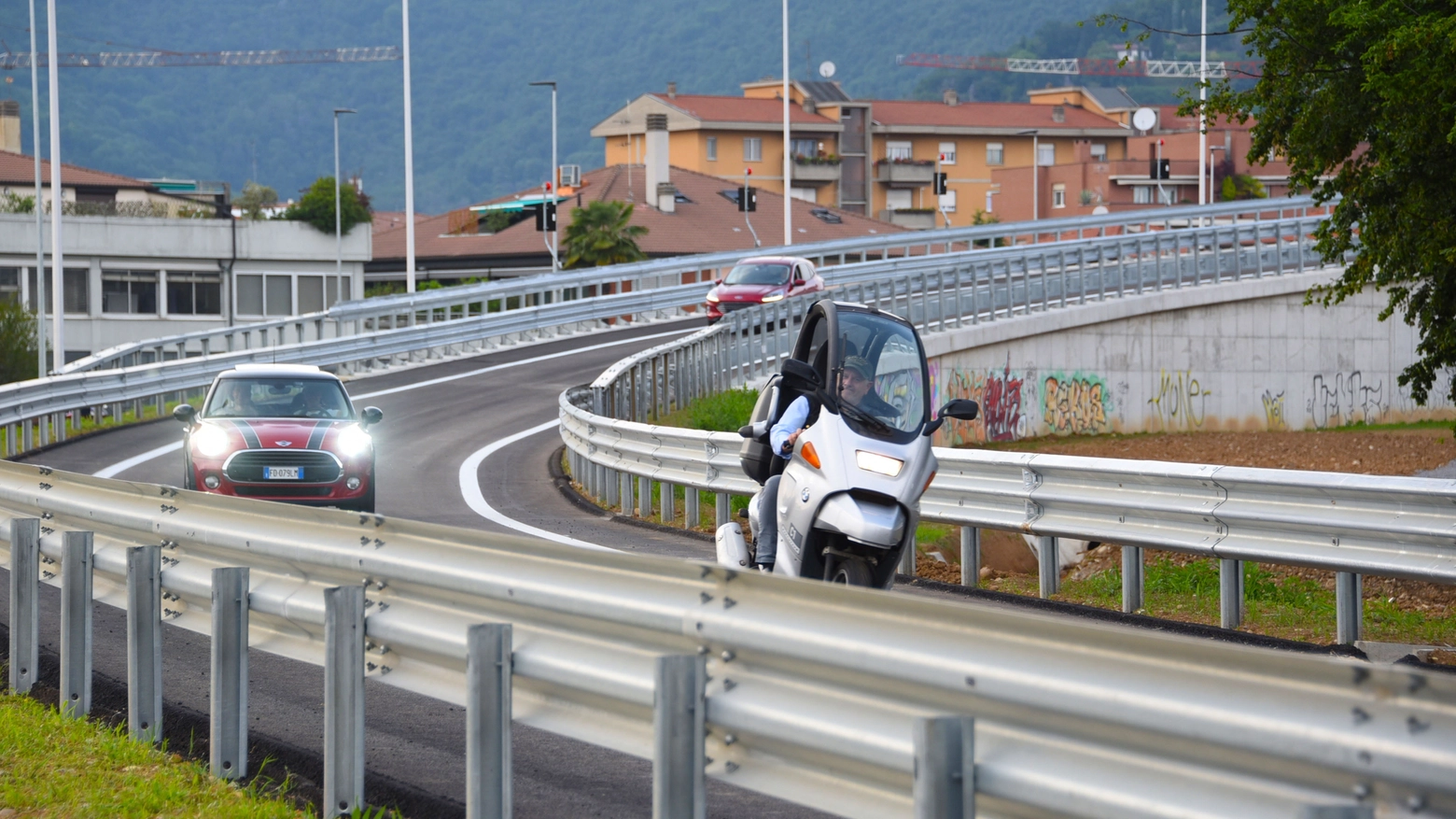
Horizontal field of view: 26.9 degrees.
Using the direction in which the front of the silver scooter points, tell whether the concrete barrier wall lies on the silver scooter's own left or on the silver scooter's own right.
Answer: on the silver scooter's own left

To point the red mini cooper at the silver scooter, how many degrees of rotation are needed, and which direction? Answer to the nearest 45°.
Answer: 0° — it already faces it

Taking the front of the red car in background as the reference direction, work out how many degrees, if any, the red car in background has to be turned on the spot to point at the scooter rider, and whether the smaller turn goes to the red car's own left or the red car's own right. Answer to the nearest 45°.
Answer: approximately 45° to the red car's own left

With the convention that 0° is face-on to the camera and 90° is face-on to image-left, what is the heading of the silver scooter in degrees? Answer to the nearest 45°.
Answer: approximately 315°

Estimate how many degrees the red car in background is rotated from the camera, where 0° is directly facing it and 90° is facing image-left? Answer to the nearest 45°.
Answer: approximately 45°

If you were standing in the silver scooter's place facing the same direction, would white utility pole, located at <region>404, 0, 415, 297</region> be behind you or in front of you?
behind

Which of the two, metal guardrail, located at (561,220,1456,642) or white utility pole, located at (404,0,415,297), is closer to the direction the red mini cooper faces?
the metal guardrail

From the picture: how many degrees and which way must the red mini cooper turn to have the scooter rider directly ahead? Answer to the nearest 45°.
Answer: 0° — it already faces them

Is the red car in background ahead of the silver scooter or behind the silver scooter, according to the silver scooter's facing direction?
behind
